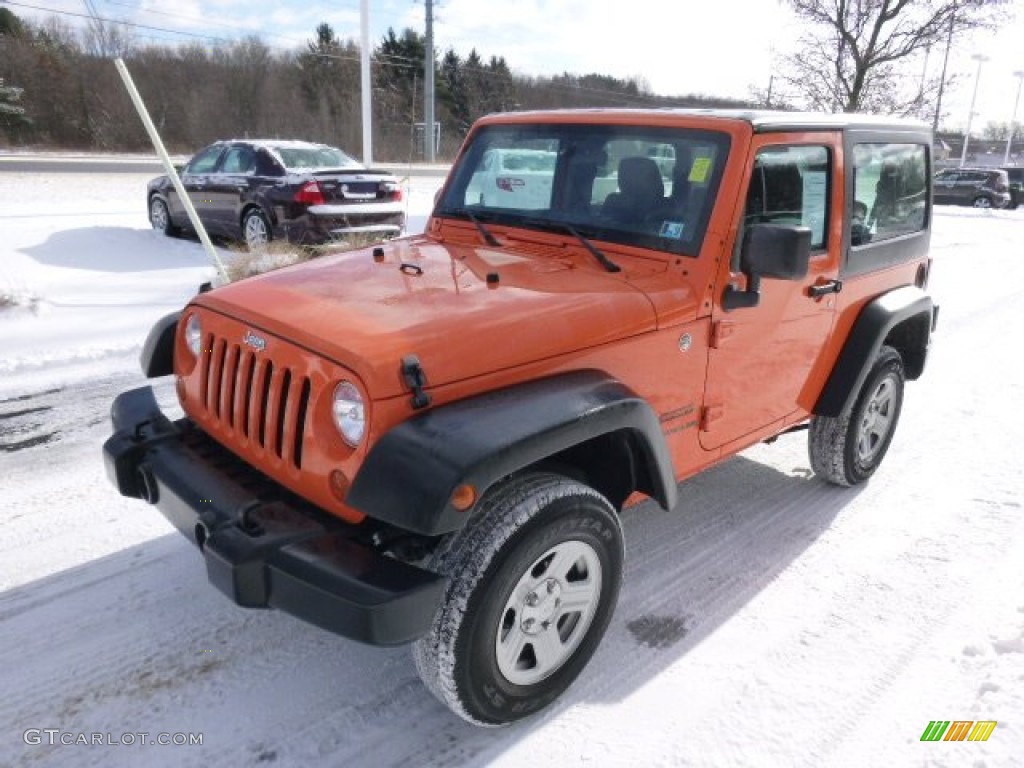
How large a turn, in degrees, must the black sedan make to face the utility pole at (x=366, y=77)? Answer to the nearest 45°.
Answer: approximately 45° to its right

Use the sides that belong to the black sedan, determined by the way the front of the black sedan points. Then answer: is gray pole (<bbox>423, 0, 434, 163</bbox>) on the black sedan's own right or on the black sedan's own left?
on the black sedan's own right

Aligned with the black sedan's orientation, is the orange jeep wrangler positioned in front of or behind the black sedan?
behind

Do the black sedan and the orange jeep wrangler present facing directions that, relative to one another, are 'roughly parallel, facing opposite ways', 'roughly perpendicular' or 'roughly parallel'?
roughly perpendicular

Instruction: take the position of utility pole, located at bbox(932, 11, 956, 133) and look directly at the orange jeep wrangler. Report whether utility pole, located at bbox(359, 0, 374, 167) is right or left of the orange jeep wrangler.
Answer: right

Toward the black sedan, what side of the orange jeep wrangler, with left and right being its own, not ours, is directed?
right

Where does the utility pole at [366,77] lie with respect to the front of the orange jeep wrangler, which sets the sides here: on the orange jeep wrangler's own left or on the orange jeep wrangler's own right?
on the orange jeep wrangler's own right

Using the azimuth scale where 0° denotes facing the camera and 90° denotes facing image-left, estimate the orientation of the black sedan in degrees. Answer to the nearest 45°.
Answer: approximately 135°

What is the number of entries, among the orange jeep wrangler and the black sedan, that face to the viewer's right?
0
